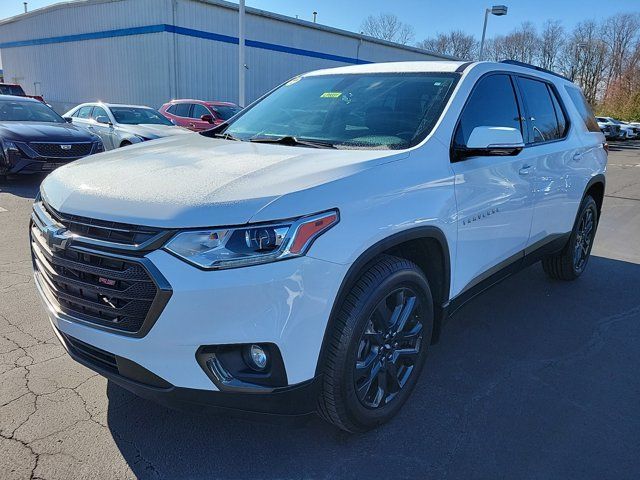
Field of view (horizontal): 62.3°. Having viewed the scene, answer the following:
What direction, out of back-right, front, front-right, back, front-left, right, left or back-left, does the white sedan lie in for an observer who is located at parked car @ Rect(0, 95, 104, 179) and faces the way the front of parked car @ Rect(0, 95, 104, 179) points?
left

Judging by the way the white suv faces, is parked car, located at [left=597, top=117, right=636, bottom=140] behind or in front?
behind

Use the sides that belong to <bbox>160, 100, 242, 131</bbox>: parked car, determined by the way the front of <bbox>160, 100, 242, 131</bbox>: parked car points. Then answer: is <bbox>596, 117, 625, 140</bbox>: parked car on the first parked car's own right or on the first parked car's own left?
on the first parked car's own left

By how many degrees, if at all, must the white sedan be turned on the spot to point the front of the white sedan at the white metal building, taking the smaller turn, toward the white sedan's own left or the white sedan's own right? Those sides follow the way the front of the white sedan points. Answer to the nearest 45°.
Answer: approximately 135° to the white sedan's own left

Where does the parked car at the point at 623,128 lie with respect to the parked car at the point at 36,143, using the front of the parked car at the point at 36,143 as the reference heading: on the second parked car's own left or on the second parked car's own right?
on the second parked car's own left

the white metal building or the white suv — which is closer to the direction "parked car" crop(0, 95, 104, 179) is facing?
the white suv

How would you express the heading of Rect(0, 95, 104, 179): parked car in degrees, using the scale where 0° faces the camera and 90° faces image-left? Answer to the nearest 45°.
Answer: approximately 315°

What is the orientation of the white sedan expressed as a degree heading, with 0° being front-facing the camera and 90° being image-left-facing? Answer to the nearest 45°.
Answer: approximately 315°
